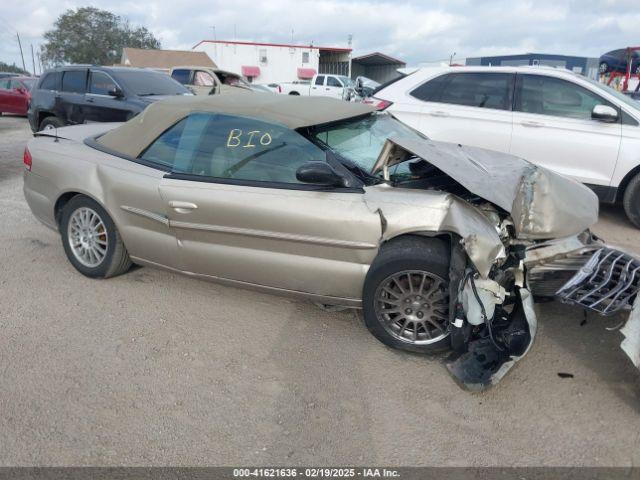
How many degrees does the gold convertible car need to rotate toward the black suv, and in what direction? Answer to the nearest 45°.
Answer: approximately 180°

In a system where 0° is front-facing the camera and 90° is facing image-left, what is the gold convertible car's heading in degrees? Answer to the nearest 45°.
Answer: approximately 315°

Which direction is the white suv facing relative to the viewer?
to the viewer's right

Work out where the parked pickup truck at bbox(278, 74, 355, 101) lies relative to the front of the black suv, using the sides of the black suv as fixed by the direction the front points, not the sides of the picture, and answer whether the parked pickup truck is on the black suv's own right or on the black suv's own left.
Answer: on the black suv's own left

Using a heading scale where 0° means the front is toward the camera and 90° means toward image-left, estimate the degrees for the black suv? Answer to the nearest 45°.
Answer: approximately 315°

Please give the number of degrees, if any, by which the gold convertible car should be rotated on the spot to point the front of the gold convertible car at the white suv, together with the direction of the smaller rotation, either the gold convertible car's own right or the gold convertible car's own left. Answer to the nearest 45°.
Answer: approximately 90° to the gold convertible car's own left

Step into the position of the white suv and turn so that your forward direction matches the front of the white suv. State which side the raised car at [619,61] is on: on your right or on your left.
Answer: on your left

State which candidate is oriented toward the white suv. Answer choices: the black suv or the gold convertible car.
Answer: the black suv
